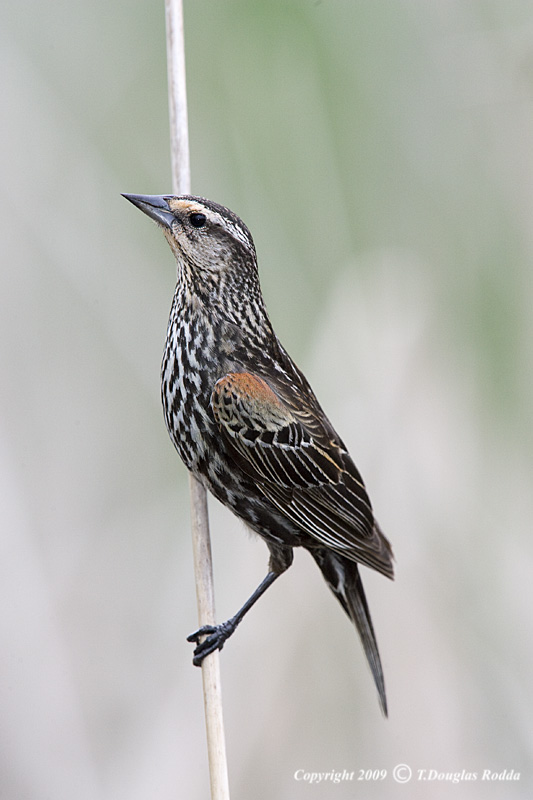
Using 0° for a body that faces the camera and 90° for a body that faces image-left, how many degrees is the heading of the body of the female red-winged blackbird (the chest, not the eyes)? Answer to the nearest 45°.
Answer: approximately 90°
